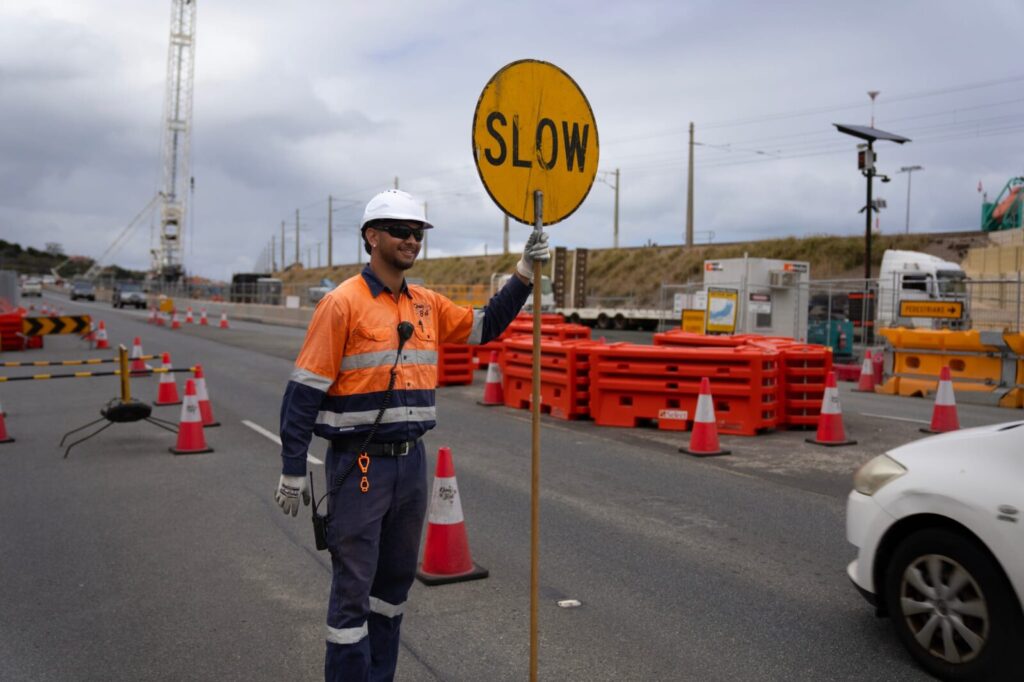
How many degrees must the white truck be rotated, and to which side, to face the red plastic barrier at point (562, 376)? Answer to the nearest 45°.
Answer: approximately 45° to its right

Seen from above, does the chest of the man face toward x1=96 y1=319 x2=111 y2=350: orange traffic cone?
no

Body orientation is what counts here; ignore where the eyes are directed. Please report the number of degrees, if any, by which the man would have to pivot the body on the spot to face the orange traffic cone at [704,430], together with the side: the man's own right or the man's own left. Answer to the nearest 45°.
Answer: approximately 90° to the man's own left

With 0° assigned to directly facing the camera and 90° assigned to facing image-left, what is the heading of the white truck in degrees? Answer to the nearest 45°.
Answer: approximately 315°

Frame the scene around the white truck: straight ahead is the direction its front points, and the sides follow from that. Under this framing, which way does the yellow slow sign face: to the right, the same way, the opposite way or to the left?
the same way

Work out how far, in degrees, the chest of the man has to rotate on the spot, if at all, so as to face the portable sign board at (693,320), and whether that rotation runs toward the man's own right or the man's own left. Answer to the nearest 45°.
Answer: approximately 135° to the man's own left

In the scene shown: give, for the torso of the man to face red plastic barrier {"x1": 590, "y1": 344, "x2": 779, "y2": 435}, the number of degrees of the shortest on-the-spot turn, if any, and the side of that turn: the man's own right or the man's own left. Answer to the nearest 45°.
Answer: approximately 90° to the man's own left

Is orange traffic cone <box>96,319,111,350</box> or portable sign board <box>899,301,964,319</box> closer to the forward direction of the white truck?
the portable sign board

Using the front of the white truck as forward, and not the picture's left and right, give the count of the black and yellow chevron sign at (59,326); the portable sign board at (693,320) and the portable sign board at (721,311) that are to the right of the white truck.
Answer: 3

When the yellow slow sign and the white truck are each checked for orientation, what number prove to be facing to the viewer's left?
0

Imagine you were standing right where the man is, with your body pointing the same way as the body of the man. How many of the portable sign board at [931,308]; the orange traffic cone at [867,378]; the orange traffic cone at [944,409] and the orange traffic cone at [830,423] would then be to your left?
4

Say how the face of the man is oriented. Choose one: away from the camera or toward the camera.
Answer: toward the camera

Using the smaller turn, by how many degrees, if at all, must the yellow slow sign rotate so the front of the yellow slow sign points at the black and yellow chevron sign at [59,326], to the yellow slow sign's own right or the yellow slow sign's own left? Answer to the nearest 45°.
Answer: approximately 180°

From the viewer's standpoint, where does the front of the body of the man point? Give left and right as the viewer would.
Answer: facing the viewer and to the right of the viewer

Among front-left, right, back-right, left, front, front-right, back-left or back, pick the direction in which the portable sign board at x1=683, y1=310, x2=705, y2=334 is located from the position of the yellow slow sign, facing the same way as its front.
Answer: back-left

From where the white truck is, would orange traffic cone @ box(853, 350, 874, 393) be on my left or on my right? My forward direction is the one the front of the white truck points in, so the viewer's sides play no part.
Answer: on my right

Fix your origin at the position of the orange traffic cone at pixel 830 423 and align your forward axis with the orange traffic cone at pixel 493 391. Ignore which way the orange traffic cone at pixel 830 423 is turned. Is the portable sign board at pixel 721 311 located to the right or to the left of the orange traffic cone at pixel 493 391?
right

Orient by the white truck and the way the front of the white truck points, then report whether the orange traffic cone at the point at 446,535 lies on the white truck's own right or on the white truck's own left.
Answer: on the white truck's own right

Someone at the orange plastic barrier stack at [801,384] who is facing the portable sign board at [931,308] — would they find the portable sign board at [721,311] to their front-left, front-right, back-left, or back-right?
front-left

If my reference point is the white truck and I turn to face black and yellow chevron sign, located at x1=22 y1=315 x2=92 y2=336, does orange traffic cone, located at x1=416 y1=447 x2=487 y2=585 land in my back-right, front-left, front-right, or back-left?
front-left

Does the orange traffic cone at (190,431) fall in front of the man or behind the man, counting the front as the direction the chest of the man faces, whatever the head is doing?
behind

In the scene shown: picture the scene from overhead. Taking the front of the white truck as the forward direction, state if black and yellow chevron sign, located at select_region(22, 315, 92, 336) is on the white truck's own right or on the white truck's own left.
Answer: on the white truck's own right

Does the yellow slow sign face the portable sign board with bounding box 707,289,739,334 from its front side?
no
